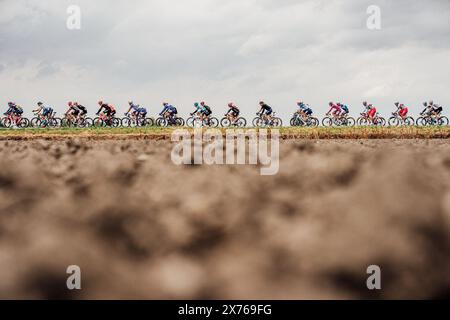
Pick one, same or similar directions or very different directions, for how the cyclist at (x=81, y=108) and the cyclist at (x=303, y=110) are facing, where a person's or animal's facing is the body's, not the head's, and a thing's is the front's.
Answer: same or similar directions

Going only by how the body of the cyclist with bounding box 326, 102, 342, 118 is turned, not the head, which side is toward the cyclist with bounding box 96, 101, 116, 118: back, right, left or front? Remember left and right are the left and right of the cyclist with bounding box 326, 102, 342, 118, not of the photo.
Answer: front

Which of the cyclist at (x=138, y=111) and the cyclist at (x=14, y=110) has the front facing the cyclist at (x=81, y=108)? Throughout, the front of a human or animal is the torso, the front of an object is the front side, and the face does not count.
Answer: the cyclist at (x=138, y=111)

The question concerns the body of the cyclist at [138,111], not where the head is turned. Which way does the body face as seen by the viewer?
to the viewer's left

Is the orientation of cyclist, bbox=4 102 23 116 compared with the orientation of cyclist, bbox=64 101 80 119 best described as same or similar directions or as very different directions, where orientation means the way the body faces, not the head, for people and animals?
same or similar directions

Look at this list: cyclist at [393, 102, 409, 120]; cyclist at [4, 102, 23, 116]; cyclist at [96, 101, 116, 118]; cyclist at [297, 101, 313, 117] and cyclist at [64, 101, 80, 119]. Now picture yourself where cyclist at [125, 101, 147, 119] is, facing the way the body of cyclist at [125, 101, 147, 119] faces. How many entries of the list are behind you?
2

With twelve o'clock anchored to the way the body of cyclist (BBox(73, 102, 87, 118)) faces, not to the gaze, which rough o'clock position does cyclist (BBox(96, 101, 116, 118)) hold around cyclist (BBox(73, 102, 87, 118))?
cyclist (BBox(96, 101, 116, 118)) is roughly at 7 o'clock from cyclist (BBox(73, 102, 87, 118)).

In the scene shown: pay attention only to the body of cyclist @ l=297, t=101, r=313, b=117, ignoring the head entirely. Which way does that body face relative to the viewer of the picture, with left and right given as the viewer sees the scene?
facing to the left of the viewer

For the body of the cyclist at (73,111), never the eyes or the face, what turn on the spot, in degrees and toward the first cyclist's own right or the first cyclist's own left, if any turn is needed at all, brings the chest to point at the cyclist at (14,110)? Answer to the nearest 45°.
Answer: approximately 45° to the first cyclist's own right

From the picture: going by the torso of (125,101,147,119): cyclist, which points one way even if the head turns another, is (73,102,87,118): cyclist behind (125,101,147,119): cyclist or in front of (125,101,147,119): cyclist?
in front

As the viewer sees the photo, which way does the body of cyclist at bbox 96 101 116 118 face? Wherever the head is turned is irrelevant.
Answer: to the viewer's left

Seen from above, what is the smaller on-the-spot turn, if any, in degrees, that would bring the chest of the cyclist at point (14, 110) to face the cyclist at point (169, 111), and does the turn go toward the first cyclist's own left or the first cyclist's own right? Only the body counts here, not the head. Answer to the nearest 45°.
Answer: approximately 135° to the first cyclist's own left
